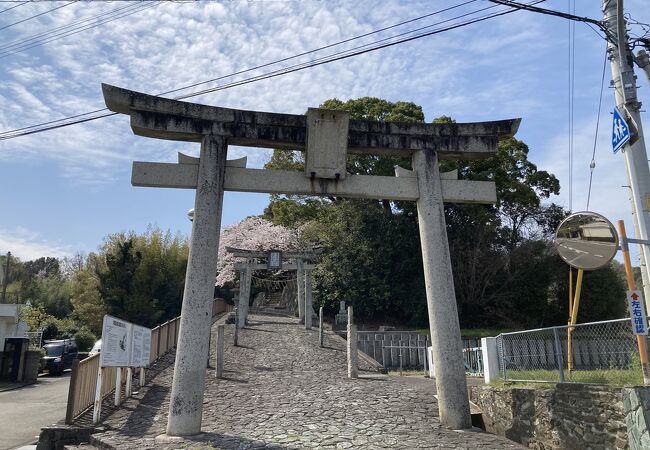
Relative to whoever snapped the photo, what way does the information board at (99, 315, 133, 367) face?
facing the viewer and to the right of the viewer

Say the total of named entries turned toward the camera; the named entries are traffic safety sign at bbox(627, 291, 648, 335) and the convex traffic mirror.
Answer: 2

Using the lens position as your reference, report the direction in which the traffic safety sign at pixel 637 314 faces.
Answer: facing the viewer

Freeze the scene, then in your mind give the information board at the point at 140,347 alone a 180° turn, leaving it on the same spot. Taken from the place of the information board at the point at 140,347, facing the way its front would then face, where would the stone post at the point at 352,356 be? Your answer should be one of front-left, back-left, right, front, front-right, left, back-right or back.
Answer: back-right

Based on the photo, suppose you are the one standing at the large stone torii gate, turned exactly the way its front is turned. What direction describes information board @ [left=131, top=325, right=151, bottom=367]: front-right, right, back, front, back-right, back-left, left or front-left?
back-right

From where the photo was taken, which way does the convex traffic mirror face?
toward the camera

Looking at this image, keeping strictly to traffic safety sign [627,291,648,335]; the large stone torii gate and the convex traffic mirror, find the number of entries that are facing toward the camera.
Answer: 3

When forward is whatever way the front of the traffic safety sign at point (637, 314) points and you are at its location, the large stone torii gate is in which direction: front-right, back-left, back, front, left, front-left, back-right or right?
right

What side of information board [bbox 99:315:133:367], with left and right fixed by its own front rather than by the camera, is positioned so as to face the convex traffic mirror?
front

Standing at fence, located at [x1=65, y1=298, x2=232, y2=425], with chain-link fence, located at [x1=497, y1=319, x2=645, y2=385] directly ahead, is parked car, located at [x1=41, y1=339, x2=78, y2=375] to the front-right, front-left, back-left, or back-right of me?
back-left

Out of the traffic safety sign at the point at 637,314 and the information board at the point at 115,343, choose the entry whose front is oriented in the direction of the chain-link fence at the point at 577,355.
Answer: the information board at the point at 115,343

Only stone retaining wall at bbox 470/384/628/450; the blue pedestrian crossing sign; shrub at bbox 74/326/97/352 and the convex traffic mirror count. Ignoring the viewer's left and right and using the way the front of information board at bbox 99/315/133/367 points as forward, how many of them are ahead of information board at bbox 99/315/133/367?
3

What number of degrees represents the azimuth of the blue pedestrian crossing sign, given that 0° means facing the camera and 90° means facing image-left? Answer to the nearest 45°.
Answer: approximately 45°

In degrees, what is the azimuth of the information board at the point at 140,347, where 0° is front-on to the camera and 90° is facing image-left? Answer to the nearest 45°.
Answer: approximately 315°

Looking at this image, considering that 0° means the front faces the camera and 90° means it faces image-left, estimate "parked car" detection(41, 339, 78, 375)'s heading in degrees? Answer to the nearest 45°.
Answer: approximately 45°

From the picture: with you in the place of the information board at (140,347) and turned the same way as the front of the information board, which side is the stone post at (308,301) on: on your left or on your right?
on your left

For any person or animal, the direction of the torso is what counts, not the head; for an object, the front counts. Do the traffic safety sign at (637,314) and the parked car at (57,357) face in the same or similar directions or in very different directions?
same or similar directions
